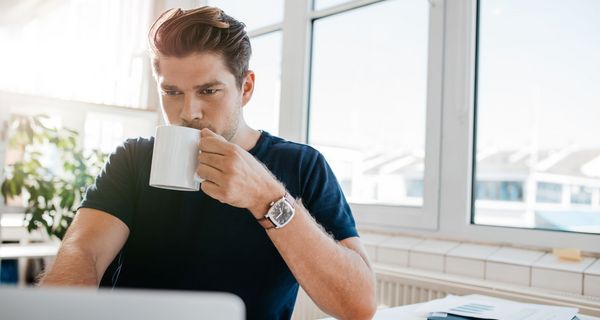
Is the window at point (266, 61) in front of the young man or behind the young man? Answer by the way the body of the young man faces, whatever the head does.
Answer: behind

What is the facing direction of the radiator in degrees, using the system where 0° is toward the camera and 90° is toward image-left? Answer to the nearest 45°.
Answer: approximately 45°

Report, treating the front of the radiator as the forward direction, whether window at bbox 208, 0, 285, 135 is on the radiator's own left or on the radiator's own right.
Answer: on the radiator's own right

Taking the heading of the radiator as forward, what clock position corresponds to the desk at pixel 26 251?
The desk is roughly at 2 o'clock from the radiator.

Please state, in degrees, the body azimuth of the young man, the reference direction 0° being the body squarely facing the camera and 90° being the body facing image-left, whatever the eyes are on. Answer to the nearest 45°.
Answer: approximately 45°

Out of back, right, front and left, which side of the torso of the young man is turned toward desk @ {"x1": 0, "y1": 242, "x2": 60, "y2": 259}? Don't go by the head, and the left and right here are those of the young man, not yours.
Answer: right

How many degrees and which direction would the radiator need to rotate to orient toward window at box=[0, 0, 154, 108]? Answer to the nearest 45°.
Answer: approximately 90° to its right
